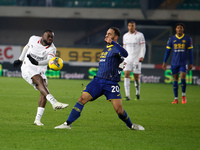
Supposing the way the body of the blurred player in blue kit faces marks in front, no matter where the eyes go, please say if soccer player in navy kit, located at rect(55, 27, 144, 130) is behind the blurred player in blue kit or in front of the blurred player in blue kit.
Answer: in front

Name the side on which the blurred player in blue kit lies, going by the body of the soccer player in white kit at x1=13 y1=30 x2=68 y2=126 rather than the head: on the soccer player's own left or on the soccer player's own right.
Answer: on the soccer player's own left

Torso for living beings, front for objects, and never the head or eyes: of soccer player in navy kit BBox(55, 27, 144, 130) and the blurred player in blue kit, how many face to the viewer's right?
0

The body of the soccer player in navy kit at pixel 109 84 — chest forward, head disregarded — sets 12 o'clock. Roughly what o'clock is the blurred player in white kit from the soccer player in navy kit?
The blurred player in white kit is roughly at 5 o'clock from the soccer player in navy kit.

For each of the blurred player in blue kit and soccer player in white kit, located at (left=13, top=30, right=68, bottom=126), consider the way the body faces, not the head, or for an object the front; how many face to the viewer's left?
0

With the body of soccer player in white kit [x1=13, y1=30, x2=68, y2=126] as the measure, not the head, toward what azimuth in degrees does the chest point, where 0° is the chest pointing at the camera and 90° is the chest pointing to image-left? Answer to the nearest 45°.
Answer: approximately 315°

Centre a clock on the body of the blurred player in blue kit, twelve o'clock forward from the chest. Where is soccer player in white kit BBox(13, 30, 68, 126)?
The soccer player in white kit is roughly at 1 o'clock from the blurred player in blue kit.

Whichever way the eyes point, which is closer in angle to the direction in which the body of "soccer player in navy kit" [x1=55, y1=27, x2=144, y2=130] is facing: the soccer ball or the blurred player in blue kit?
the soccer ball

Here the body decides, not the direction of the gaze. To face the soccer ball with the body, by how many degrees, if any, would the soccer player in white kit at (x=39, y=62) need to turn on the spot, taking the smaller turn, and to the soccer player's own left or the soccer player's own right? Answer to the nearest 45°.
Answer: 0° — they already face it

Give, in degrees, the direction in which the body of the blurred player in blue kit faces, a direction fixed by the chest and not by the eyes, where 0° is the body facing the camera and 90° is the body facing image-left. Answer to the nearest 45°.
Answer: approximately 0°

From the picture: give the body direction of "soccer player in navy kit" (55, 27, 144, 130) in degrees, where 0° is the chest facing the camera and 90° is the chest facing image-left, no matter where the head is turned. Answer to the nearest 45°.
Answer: approximately 45°

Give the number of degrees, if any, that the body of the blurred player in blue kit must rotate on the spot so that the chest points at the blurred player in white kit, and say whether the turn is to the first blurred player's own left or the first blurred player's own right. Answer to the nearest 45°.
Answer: approximately 90° to the first blurred player's own right

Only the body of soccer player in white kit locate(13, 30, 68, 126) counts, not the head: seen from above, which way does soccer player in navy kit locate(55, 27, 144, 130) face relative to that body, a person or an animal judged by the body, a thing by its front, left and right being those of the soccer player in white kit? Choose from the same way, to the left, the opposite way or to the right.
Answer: to the right
